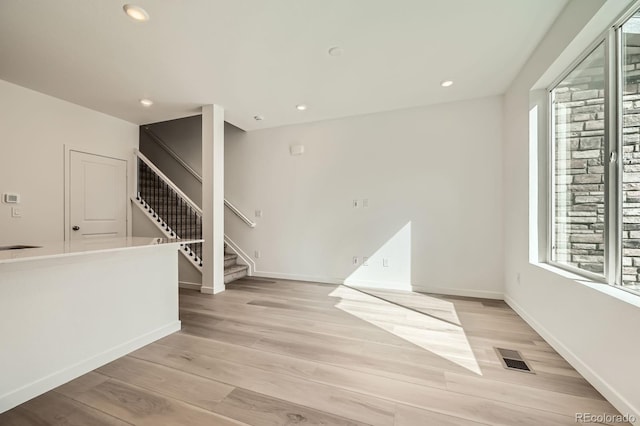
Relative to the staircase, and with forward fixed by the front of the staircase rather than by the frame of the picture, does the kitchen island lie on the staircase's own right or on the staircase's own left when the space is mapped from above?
on the staircase's own right

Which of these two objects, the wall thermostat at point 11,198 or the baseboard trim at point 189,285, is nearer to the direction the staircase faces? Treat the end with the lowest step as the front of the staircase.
the baseboard trim

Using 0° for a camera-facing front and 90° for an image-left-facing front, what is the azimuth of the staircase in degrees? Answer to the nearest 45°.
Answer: approximately 315°

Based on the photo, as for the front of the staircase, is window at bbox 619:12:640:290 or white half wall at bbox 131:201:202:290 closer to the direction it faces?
the window

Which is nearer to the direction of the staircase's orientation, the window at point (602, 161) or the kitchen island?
the window

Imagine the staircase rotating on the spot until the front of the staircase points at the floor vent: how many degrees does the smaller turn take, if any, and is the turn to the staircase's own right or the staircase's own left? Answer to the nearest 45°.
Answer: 0° — it already faces it

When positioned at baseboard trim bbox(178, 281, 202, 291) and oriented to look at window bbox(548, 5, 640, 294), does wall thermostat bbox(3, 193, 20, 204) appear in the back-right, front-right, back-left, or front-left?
back-right

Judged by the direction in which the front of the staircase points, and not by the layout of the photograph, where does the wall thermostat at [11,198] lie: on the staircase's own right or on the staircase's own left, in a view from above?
on the staircase's own right

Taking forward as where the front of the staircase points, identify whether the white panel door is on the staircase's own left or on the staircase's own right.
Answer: on the staircase's own right
